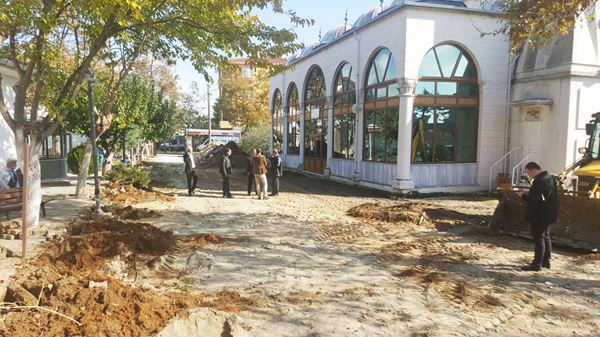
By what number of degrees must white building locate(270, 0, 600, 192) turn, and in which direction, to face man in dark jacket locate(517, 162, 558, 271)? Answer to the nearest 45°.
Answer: approximately 45° to its left

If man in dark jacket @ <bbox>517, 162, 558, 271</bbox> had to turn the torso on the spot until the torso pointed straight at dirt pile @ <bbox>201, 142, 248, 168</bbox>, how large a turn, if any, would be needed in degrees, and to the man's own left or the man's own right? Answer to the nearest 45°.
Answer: approximately 45° to the man's own right

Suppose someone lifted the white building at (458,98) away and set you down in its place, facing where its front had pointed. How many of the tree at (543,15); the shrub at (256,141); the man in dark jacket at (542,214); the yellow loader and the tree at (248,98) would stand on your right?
2

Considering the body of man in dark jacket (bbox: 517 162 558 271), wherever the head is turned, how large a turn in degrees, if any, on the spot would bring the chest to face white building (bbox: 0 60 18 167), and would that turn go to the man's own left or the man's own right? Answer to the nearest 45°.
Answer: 0° — they already face it

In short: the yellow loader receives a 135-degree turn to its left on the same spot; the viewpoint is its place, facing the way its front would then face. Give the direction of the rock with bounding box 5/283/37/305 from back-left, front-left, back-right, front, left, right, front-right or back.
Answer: back-right

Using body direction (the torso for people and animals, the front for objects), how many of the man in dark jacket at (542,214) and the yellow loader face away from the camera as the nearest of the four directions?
0

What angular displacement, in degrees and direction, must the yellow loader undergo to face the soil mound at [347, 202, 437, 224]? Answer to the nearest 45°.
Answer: approximately 45° to its right

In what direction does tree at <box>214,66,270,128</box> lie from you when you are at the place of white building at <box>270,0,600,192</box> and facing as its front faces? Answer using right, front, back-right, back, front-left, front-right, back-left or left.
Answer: right

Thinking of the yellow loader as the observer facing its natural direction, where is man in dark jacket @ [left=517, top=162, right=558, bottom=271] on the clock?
The man in dark jacket is roughly at 11 o'clock from the yellow loader.

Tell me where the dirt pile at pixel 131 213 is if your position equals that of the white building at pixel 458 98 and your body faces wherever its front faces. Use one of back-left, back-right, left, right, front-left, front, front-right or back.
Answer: front

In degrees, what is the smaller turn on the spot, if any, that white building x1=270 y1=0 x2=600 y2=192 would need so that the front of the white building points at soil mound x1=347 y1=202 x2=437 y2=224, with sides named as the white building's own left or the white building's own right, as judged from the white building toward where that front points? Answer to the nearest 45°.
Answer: approximately 45° to the white building's own left

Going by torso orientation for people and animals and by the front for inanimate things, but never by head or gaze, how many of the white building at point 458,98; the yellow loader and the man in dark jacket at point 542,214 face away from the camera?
0

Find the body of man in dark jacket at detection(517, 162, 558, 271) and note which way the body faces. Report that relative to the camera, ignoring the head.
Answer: to the viewer's left

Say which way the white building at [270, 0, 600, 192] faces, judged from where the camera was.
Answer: facing the viewer and to the left of the viewer
